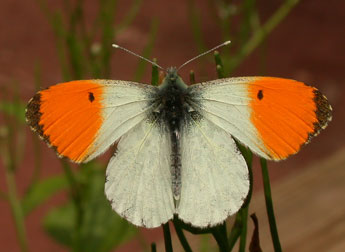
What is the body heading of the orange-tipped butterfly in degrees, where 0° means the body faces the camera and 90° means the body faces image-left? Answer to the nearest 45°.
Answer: approximately 180°
